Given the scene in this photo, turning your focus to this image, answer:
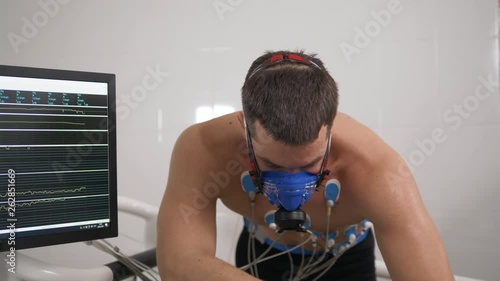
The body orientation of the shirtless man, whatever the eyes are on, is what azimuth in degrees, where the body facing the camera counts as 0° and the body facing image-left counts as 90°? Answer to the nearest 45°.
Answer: approximately 0°
